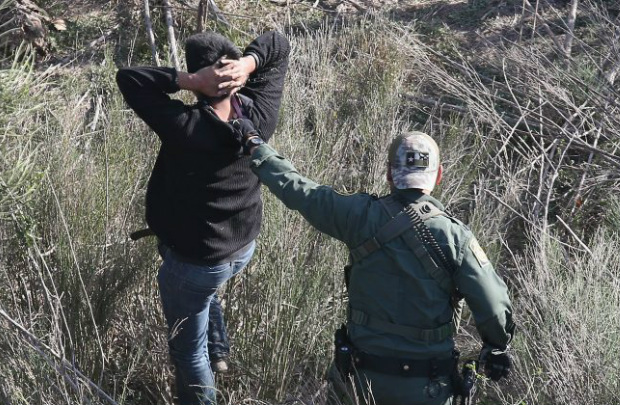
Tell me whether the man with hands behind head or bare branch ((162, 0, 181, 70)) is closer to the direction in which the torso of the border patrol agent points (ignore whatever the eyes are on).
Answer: the bare branch

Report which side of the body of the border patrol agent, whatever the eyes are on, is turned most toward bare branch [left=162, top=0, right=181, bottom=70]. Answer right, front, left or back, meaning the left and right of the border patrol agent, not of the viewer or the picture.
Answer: front

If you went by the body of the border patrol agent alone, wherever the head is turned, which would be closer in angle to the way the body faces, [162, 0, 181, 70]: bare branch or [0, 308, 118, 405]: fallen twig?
the bare branch

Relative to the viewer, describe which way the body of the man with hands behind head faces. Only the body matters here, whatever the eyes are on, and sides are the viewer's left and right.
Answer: facing away from the viewer and to the left of the viewer

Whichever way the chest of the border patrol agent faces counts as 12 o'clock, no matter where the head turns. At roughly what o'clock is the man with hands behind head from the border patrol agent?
The man with hands behind head is roughly at 10 o'clock from the border patrol agent.

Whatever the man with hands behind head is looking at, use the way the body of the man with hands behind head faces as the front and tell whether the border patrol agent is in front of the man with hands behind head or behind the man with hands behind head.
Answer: behind

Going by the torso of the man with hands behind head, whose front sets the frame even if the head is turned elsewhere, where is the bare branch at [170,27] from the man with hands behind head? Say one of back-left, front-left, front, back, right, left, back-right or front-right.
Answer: front-right

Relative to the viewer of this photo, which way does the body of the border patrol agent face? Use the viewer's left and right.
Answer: facing away from the viewer

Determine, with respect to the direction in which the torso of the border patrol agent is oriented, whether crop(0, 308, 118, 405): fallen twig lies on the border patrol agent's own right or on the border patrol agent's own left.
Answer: on the border patrol agent's own left

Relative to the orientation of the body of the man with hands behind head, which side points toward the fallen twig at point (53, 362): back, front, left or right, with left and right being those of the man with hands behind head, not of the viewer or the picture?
left

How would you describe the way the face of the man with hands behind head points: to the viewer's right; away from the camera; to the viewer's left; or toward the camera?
away from the camera

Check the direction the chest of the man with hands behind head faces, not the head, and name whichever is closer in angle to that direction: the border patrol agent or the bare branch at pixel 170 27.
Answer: the bare branch

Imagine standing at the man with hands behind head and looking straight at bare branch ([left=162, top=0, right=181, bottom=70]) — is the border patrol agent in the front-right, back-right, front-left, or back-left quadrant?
back-right
